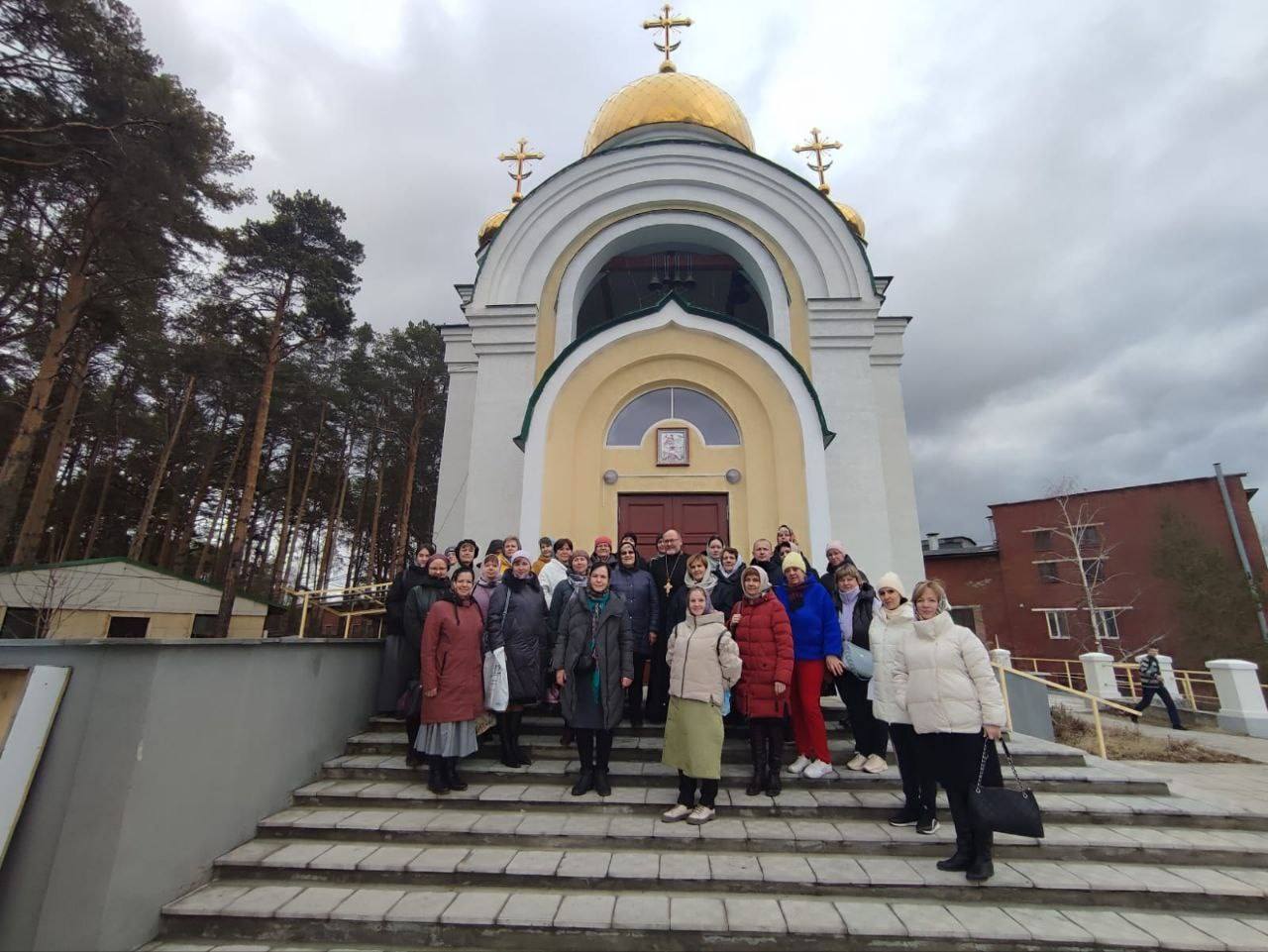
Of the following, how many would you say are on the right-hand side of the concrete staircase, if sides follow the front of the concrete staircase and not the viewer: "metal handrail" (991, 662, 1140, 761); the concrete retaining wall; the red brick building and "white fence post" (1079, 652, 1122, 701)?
1

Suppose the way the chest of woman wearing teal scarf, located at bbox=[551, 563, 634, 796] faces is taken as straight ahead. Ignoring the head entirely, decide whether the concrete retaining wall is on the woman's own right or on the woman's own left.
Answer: on the woman's own right

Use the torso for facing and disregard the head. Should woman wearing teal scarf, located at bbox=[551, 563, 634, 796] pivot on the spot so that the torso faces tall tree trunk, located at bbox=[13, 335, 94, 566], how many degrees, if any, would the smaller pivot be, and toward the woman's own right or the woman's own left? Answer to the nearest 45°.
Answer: approximately 135° to the woman's own right

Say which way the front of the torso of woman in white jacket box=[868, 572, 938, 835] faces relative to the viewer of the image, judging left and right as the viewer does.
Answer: facing the viewer and to the left of the viewer

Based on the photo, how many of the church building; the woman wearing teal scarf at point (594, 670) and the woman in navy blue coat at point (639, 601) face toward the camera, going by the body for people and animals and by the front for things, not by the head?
3
